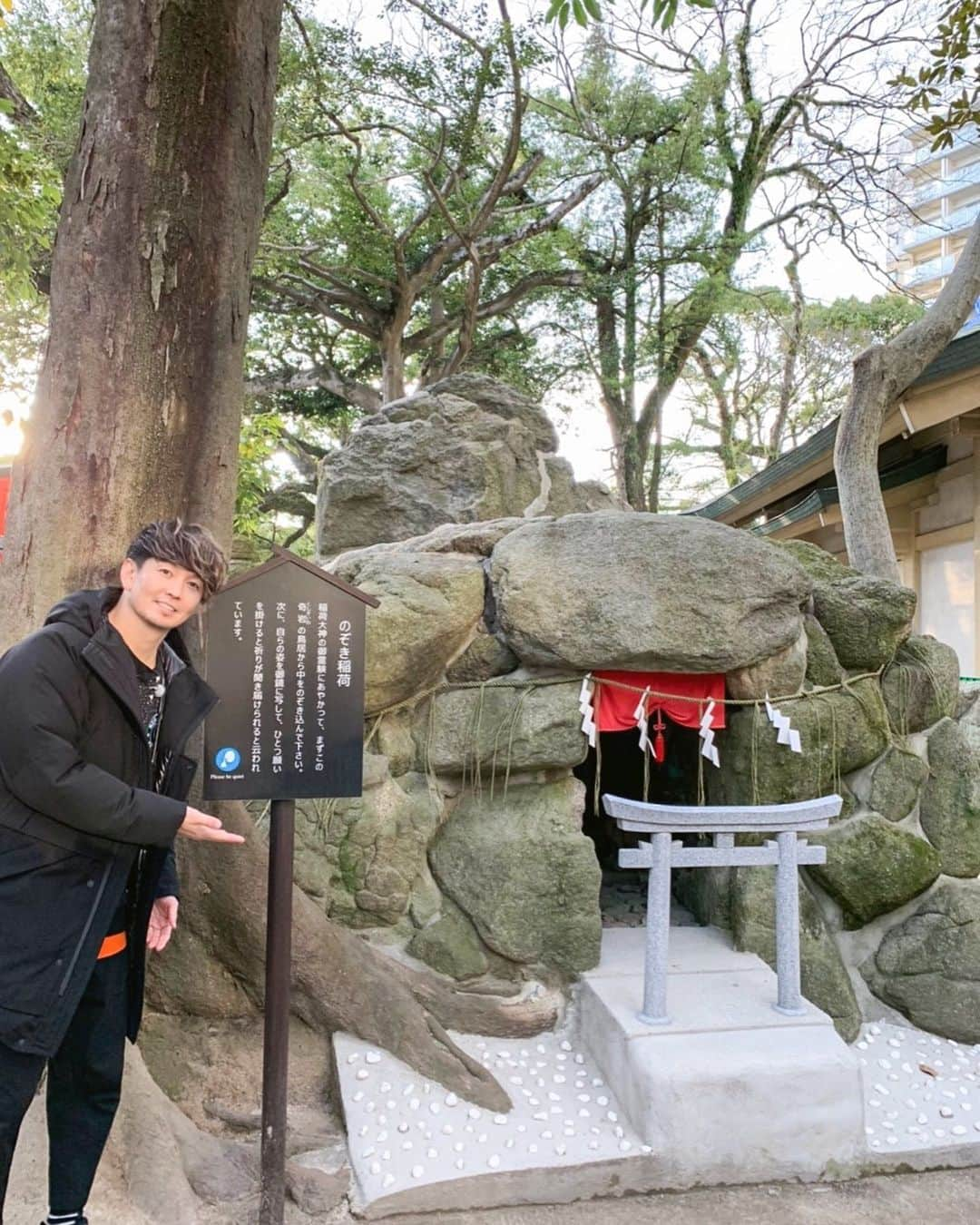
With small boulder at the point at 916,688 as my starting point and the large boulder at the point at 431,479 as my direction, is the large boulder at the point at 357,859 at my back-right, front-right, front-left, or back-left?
front-left

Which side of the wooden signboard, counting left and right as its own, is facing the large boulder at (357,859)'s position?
back

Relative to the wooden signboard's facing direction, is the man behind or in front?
in front

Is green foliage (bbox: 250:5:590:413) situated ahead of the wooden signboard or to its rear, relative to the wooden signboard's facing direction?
to the rear

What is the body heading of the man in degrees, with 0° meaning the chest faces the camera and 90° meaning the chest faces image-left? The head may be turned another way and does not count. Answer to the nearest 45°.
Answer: approximately 315°

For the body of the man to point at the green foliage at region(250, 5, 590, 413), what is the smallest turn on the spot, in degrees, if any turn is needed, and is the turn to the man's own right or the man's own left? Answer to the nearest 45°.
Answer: approximately 135° to the man's own left

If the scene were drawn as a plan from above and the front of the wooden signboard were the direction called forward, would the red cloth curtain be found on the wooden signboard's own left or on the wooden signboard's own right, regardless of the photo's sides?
on the wooden signboard's own left

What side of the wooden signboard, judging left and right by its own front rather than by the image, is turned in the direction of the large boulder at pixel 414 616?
back

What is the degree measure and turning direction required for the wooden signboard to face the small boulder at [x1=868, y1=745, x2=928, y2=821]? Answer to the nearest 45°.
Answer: approximately 135° to its left

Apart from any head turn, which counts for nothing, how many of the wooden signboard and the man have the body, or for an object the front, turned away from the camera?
0

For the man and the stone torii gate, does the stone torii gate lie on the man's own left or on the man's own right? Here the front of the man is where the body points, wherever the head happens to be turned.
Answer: on the man's own left

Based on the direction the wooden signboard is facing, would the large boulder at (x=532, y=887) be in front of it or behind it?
behind

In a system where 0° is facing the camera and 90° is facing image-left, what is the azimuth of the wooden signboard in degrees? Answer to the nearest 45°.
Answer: approximately 0°
